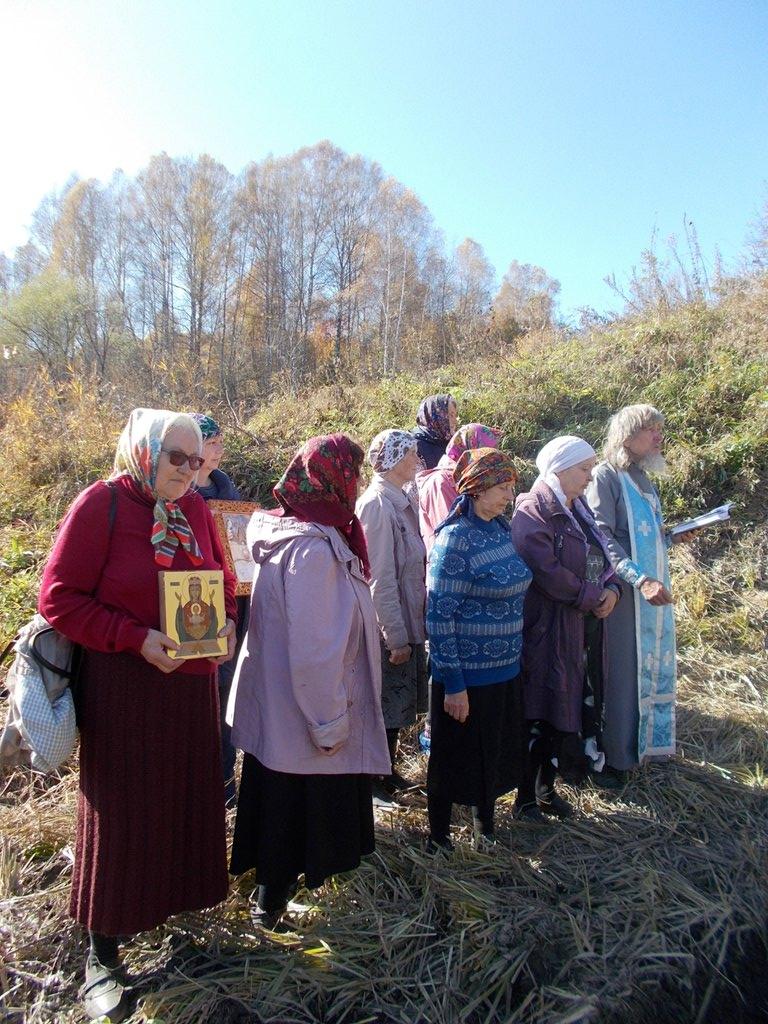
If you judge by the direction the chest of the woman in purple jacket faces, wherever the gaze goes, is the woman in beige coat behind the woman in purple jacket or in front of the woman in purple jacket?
behind

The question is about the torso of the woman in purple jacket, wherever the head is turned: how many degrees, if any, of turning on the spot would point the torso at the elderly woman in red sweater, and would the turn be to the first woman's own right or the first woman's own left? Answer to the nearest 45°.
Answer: approximately 135° to the first woman's own right

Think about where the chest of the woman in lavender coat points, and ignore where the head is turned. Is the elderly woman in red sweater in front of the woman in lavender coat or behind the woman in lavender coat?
behind

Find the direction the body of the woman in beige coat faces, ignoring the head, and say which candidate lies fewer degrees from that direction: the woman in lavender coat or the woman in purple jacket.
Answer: the woman in purple jacket

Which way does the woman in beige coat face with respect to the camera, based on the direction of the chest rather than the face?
to the viewer's right

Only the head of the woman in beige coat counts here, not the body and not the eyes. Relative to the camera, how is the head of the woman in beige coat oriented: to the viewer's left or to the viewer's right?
to the viewer's right

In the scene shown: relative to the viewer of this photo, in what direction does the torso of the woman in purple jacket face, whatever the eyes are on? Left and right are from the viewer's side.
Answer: facing to the right of the viewer

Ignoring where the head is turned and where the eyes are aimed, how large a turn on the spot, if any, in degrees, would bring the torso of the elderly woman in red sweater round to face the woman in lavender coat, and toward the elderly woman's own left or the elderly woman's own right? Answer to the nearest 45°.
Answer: approximately 45° to the elderly woman's own left

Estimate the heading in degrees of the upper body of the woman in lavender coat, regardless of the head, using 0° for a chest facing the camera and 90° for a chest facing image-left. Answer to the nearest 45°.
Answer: approximately 270°

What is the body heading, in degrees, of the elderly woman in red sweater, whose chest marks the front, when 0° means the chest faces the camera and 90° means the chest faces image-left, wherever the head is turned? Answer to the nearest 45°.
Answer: approximately 315°
